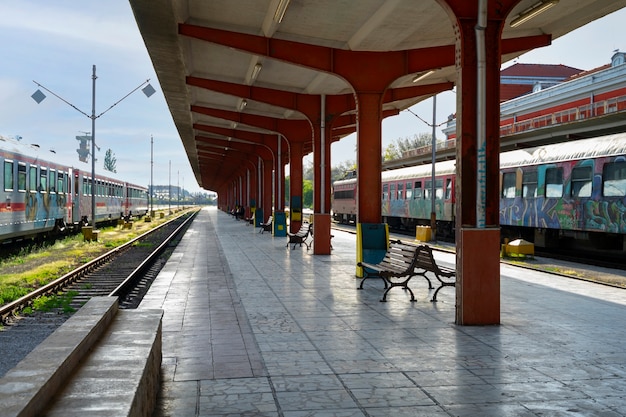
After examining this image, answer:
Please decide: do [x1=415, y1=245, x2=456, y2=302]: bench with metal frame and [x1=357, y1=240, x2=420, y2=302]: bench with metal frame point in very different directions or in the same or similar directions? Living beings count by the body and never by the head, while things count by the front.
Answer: very different directions

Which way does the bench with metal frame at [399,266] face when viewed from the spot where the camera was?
facing the viewer and to the left of the viewer

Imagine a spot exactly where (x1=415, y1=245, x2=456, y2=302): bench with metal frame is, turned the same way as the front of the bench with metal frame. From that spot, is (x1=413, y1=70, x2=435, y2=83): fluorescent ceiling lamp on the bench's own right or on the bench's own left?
on the bench's own left

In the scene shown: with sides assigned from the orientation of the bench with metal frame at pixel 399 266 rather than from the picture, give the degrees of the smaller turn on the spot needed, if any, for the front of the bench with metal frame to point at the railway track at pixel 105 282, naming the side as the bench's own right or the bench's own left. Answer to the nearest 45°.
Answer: approximately 45° to the bench's own right

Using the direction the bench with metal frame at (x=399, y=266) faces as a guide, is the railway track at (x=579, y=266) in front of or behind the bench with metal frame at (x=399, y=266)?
behind

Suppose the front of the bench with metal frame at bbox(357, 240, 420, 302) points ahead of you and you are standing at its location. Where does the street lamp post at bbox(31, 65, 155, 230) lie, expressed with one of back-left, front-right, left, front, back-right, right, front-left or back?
right
